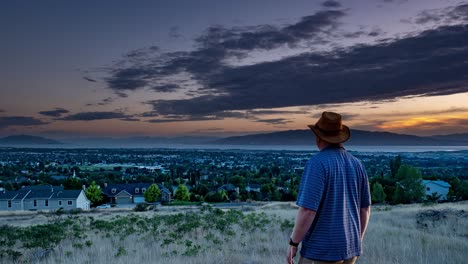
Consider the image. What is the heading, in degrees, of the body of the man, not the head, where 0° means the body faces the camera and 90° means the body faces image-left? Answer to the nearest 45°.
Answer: approximately 135°

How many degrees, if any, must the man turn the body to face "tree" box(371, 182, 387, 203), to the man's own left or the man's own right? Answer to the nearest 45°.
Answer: approximately 45° to the man's own right
